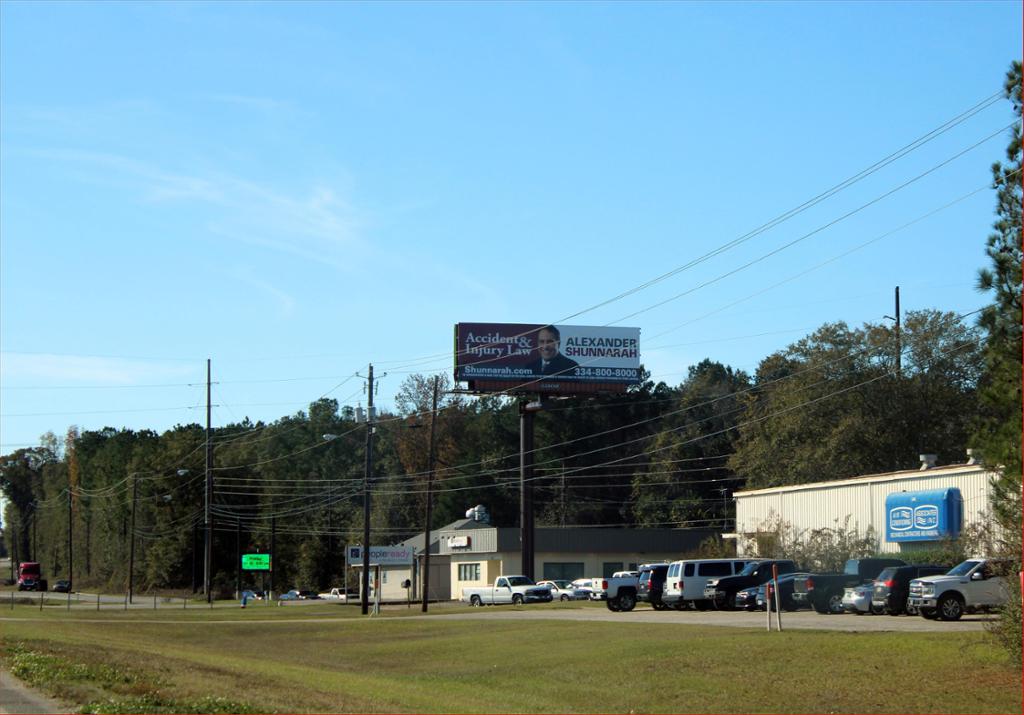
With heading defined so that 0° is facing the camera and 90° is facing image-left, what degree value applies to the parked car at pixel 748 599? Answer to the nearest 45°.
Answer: approximately 45°

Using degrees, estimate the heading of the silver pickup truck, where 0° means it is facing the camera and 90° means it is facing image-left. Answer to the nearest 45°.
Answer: approximately 45°

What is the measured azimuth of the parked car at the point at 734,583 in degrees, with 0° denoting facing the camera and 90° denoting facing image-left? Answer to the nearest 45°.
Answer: approximately 45°

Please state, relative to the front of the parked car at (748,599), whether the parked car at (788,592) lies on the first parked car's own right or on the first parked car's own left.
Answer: on the first parked car's own left

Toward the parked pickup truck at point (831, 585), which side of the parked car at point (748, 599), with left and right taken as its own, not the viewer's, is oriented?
left

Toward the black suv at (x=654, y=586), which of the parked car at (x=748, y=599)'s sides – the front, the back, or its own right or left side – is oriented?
right
